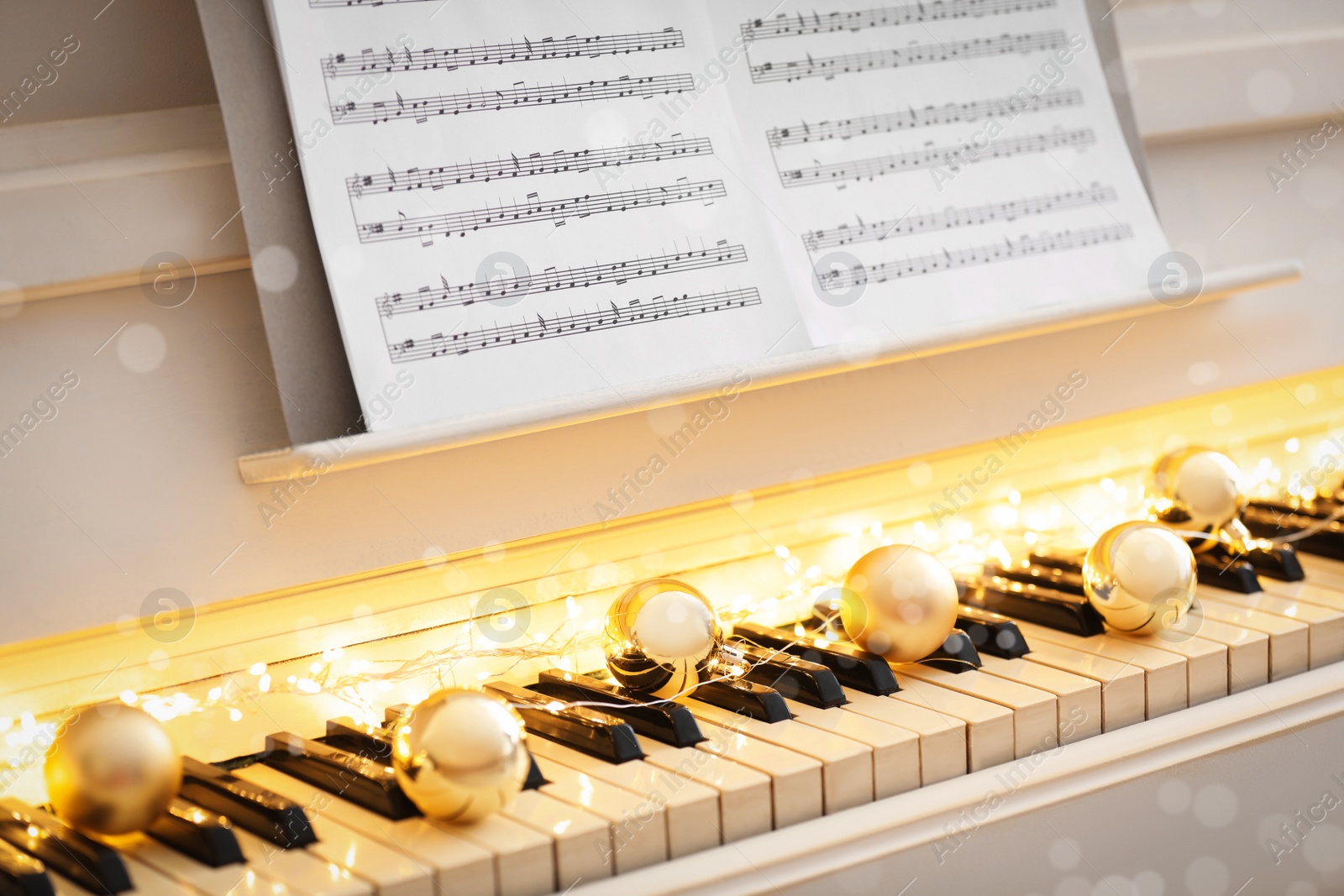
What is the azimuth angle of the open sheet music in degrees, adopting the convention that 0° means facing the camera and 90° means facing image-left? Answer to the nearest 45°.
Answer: approximately 315°

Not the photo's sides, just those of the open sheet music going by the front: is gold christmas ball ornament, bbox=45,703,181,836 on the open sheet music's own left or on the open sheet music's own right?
on the open sheet music's own right

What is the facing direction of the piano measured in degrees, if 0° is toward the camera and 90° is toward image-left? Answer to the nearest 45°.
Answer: approximately 315°

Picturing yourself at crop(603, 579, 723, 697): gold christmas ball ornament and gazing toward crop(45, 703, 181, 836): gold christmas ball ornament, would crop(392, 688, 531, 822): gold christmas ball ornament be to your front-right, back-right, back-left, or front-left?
front-left
